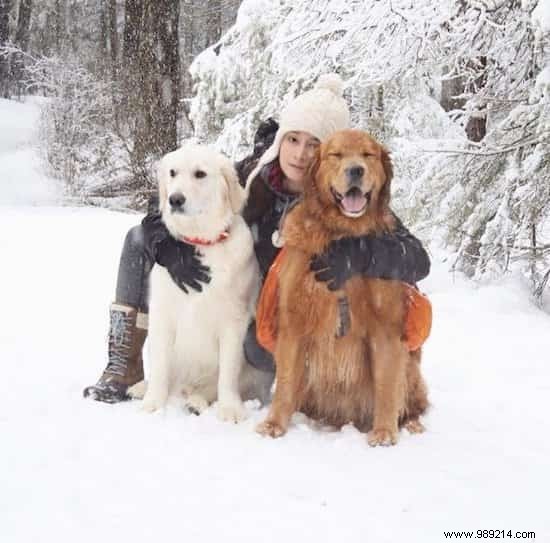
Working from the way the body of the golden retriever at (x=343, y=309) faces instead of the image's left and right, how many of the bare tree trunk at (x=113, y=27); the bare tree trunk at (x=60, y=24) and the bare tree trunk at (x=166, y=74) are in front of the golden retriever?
0

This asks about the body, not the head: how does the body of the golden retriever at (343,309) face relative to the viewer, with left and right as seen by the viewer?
facing the viewer

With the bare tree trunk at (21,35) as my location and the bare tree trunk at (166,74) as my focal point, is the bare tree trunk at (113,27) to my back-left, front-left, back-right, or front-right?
front-left

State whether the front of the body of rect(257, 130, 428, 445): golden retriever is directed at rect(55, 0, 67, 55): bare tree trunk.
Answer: no

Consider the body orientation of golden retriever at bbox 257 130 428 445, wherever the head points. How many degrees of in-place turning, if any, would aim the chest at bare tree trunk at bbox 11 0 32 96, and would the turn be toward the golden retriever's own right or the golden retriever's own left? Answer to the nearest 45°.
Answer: approximately 135° to the golden retriever's own right

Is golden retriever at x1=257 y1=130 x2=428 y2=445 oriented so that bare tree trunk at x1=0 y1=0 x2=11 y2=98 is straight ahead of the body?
no

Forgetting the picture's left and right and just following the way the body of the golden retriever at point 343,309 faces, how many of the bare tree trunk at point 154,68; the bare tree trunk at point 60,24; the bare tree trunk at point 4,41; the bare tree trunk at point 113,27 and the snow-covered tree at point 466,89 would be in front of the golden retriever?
0

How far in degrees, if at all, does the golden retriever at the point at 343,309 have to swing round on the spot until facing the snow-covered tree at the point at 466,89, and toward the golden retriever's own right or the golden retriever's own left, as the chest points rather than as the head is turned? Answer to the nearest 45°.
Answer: approximately 180°

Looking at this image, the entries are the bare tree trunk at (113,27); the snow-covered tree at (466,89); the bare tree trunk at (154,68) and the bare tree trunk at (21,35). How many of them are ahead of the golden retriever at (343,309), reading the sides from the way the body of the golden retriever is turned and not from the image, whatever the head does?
0

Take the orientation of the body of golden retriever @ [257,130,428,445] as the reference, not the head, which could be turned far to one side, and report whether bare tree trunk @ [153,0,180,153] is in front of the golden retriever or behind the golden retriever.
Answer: behind

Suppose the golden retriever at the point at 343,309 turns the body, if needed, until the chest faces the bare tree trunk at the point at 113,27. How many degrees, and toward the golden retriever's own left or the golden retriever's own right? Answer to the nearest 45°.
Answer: approximately 180°

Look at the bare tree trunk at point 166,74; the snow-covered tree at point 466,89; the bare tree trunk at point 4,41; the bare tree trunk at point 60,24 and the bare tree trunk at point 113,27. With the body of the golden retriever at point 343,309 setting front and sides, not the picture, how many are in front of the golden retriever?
0
